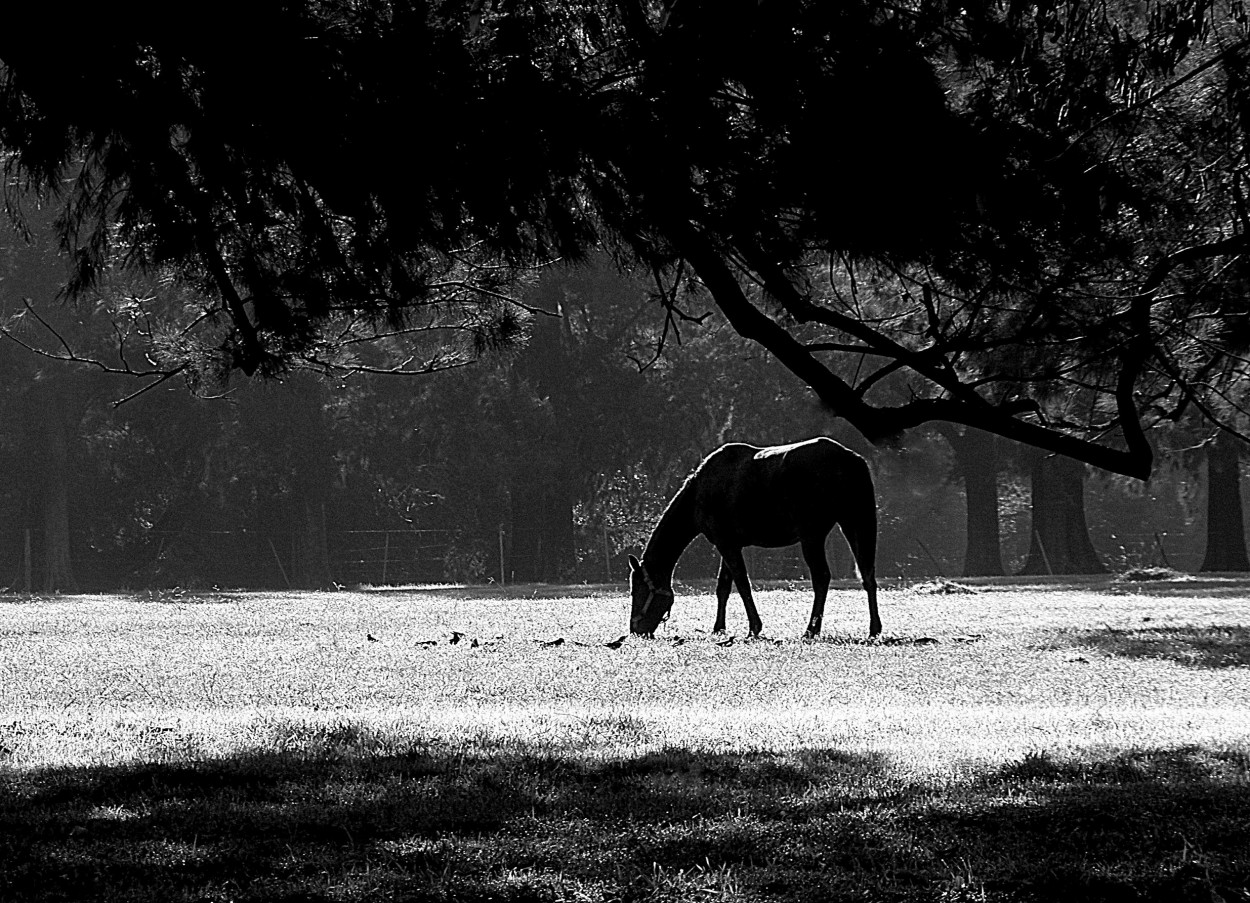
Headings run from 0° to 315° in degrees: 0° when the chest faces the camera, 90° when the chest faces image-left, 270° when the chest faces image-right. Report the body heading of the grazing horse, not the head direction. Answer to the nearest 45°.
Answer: approximately 90°

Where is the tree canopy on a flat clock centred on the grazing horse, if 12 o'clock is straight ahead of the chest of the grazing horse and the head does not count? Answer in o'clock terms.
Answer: The tree canopy is roughly at 9 o'clock from the grazing horse.

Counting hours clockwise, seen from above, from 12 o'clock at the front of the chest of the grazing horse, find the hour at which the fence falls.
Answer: The fence is roughly at 2 o'clock from the grazing horse.

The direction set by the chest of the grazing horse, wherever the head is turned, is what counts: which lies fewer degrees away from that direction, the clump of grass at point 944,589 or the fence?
the fence

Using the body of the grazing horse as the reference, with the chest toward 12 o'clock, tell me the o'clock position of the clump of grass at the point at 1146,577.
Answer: The clump of grass is roughly at 4 o'clock from the grazing horse.

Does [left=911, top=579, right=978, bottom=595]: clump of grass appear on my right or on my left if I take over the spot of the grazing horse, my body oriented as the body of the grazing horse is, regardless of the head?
on my right
